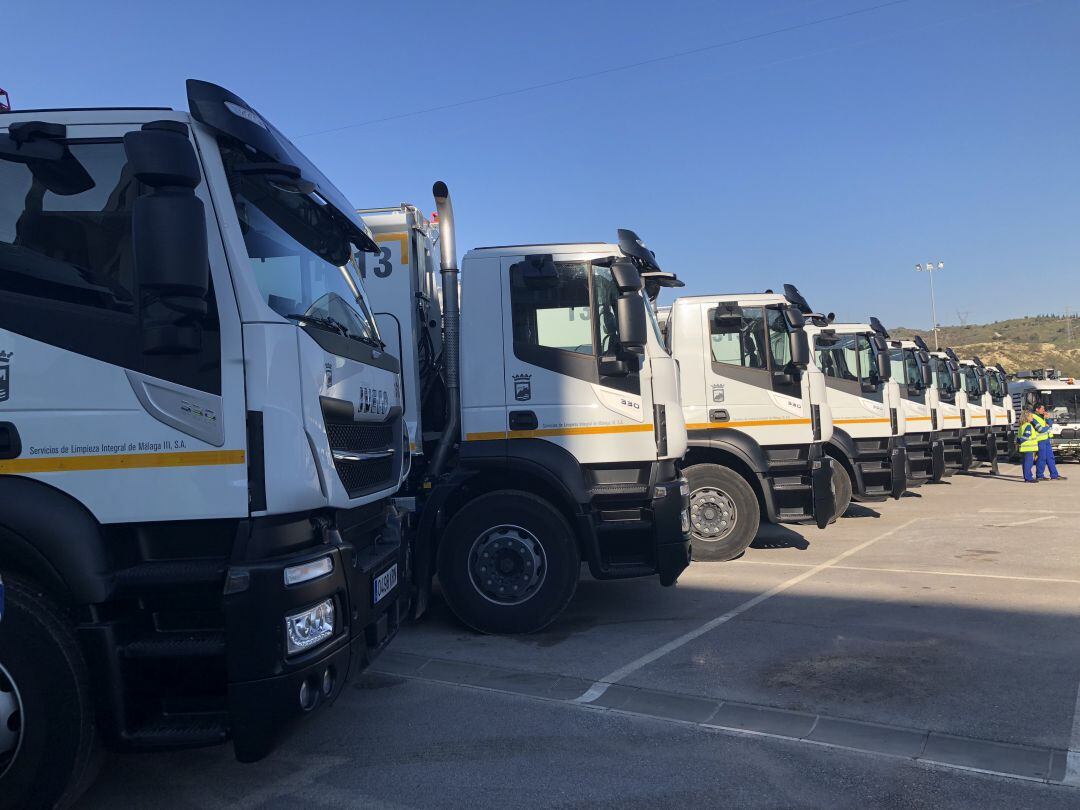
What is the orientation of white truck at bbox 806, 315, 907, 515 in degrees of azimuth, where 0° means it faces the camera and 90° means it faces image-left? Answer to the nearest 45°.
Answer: approximately 270°

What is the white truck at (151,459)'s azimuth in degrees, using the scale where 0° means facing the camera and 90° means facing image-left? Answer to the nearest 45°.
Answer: approximately 315°

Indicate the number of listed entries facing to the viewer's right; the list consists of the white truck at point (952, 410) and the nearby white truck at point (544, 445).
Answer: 2

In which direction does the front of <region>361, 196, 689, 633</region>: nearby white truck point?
to the viewer's right

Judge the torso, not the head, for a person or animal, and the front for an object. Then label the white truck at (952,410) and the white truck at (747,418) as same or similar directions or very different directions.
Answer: same or similar directions

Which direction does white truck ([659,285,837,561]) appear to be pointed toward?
to the viewer's right

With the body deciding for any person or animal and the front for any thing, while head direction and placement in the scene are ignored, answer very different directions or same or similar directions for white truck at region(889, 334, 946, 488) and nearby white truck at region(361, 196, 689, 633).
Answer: same or similar directions

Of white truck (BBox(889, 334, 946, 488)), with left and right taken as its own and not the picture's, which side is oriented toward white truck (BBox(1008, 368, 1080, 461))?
left

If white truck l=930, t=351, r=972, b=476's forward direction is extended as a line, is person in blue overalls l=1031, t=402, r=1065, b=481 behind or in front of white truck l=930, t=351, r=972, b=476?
in front

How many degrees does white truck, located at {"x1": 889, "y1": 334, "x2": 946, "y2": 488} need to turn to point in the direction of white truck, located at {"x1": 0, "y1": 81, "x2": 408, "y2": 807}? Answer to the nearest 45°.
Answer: approximately 90° to its right

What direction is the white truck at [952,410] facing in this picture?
to the viewer's right

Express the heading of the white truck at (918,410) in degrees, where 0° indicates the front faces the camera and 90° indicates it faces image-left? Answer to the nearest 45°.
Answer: approximately 270°
